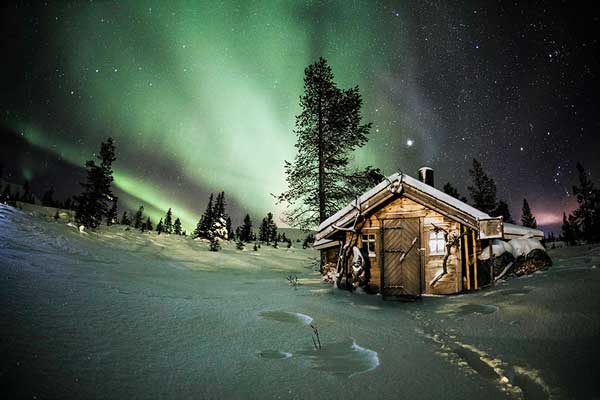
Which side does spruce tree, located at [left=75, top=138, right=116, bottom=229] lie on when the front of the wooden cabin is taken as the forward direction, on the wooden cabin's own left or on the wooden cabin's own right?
on the wooden cabin's own right

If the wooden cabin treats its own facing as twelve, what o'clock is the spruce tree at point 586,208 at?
The spruce tree is roughly at 7 o'clock from the wooden cabin.

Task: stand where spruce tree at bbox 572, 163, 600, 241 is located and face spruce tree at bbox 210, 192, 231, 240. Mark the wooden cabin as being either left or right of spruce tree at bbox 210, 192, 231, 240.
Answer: left

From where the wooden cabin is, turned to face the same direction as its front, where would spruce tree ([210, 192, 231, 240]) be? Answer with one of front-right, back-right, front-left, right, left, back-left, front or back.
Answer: back-right

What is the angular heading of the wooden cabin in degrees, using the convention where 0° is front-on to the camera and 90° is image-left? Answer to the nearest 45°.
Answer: approximately 0°

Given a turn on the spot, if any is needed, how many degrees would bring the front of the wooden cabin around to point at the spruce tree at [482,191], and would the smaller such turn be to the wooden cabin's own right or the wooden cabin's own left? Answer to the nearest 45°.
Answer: approximately 180°
